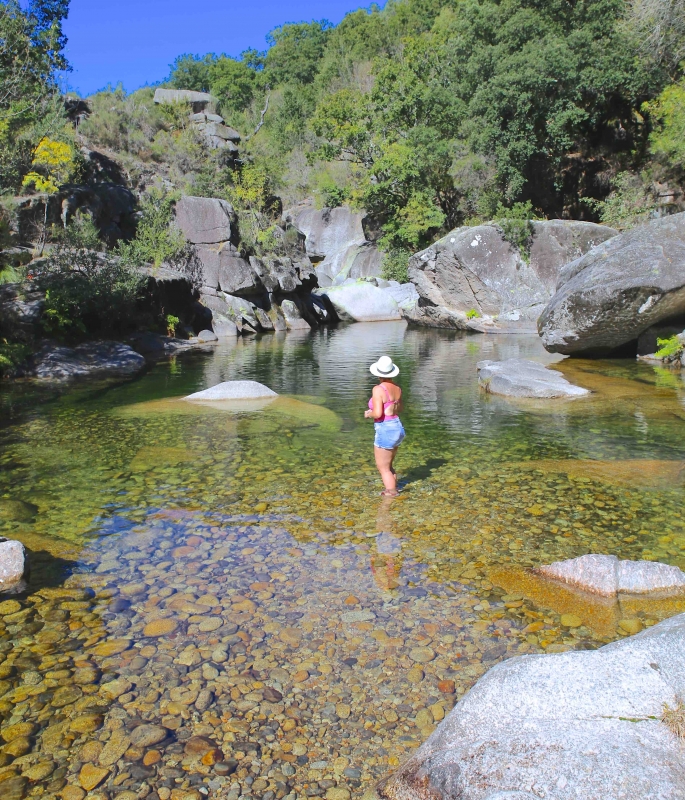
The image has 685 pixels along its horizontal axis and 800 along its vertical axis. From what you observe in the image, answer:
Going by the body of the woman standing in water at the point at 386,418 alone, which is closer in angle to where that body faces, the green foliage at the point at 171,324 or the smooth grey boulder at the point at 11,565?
the green foliage

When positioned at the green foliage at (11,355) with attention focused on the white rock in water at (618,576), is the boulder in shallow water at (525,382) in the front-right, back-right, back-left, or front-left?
front-left

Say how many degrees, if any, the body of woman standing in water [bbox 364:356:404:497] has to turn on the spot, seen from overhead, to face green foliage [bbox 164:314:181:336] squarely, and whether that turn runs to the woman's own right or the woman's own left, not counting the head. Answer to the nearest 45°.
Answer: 0° — they already face it

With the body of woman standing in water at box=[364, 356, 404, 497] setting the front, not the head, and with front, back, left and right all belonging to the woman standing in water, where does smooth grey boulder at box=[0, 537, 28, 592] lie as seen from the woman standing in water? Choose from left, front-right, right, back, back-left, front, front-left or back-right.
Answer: left

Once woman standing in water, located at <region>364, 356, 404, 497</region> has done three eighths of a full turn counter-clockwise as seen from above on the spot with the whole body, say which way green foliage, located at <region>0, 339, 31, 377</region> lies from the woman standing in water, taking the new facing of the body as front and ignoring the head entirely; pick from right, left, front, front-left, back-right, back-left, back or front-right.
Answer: back-right

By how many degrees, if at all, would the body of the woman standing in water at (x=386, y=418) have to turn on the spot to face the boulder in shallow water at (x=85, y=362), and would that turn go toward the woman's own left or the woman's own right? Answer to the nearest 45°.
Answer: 0° — they already face it

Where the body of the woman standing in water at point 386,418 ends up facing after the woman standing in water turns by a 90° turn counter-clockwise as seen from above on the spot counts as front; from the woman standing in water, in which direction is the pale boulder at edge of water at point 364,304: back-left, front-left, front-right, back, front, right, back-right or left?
back-right

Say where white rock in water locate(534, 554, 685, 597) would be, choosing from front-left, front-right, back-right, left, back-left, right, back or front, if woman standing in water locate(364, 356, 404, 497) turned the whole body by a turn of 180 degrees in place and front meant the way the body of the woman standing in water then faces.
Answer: front

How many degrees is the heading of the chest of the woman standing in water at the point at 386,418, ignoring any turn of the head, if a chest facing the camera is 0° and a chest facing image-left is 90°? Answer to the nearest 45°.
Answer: approximately 135°

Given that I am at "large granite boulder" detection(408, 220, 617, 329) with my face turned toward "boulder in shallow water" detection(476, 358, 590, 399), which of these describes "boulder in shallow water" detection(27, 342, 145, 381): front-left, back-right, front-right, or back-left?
front-right

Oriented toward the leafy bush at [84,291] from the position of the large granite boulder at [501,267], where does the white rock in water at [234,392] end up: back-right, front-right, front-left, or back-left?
front-left

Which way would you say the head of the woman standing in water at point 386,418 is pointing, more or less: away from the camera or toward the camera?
away from the camera

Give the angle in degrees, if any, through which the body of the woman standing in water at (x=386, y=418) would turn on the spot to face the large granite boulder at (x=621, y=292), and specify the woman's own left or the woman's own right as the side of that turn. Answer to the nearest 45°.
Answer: approximately 90° to the woman's own right
